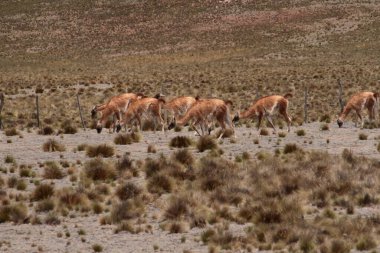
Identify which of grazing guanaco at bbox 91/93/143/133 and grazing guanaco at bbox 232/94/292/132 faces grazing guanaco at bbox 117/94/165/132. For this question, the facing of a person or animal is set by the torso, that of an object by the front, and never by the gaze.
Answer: grazing guanaco at bbox 232/94/292/132

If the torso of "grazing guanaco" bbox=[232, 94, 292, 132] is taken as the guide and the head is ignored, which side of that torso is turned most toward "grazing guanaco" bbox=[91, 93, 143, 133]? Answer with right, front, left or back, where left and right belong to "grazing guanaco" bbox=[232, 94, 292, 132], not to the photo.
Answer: front

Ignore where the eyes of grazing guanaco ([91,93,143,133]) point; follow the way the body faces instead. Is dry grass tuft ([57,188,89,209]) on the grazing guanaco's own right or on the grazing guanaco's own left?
on the grazing guanaco's own left

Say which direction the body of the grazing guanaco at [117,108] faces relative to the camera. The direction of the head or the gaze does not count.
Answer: to the viewer's left

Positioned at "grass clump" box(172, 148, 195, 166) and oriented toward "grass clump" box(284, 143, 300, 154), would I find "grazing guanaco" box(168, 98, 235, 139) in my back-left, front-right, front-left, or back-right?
front-left

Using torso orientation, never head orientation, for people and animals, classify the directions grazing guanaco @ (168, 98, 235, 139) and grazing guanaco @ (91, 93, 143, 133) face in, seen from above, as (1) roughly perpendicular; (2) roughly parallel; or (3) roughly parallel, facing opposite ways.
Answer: roughly parallel

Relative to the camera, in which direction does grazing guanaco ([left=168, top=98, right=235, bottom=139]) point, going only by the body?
to the viewer's left

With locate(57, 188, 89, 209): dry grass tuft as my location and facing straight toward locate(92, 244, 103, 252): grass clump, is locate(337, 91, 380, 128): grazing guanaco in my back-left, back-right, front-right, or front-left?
back-left

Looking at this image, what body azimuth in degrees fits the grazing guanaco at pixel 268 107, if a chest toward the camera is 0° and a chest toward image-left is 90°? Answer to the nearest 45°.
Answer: approximately 90°

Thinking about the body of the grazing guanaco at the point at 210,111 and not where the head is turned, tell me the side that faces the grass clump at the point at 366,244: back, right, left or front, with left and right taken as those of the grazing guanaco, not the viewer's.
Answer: left

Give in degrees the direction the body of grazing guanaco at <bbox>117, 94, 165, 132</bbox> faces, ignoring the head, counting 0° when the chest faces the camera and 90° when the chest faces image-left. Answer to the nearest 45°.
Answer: approximately 90°

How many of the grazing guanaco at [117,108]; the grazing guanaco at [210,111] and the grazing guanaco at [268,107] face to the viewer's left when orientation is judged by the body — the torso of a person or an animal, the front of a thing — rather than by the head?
3

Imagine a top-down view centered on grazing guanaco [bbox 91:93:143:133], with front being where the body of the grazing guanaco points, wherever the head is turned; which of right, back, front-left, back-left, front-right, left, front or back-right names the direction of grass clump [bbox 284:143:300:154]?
back-left

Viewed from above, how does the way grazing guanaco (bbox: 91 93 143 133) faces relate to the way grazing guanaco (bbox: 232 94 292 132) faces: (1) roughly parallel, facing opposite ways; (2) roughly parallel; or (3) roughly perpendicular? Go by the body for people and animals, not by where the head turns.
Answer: roughly parallel

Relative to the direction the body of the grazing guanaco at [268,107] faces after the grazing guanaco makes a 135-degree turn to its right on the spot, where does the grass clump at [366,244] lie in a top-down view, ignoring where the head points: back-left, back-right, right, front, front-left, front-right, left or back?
back-right

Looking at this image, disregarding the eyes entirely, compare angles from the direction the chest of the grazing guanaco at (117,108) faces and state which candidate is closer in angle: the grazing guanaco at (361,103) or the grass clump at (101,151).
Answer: the grass clump
